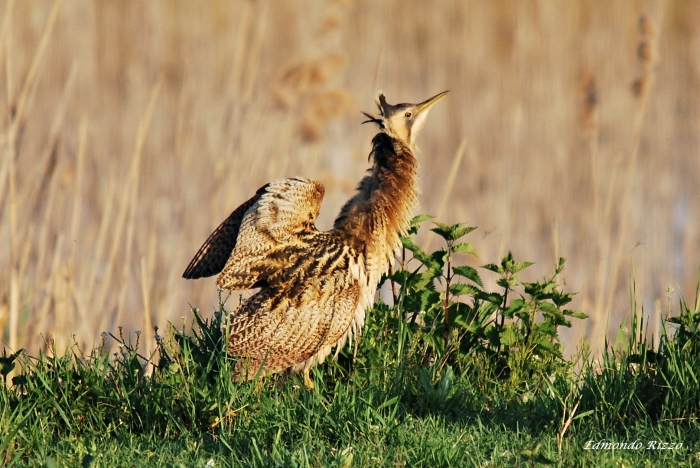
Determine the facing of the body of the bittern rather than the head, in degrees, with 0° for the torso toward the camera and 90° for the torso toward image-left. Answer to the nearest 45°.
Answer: approximately 270°

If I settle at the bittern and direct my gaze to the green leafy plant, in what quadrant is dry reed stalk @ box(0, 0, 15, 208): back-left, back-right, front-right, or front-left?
back-left

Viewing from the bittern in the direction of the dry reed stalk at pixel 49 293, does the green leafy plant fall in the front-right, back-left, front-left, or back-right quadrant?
back-right

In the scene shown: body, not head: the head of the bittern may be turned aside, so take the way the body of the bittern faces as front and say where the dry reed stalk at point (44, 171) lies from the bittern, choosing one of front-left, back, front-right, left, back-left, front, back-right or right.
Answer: back-left

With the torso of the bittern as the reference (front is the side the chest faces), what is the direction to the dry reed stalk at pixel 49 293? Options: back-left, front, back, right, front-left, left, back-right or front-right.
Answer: back-left

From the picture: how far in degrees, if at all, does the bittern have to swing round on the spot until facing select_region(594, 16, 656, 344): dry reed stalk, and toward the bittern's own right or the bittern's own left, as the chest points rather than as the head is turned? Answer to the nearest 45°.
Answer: approximately 45° to the bittern's own left

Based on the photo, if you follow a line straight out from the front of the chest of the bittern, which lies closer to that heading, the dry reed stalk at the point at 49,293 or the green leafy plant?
the green leafy plant
